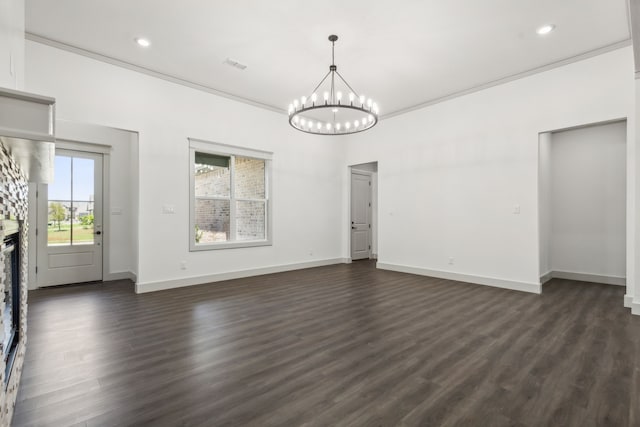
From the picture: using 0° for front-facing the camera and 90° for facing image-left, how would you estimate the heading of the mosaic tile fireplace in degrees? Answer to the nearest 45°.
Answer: approximately 270°

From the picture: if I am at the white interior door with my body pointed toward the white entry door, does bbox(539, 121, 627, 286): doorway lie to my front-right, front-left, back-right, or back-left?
back-left

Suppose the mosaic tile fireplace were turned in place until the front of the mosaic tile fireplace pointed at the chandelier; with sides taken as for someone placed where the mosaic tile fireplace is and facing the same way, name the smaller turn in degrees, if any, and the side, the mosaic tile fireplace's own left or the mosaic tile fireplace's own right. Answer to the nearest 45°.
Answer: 0° — it already faces it

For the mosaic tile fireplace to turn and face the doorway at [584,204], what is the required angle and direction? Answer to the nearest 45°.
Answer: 0° — it already faces it

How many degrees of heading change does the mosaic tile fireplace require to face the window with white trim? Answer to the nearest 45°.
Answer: approximately 45° to its left
